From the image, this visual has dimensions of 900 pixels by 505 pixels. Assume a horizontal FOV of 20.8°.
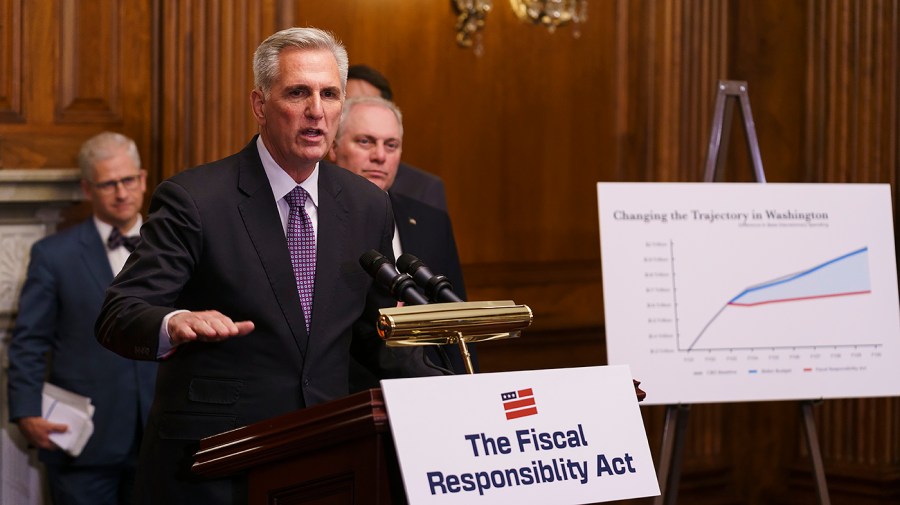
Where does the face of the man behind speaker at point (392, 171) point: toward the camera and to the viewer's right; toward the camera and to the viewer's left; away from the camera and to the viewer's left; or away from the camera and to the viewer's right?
toward the camera and to the viewer's left

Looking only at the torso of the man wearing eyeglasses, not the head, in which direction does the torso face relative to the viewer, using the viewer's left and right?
facing the viewer and to the right of the viewer

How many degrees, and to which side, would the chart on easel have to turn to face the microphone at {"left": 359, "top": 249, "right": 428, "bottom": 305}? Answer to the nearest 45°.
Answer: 0° — it already faces it

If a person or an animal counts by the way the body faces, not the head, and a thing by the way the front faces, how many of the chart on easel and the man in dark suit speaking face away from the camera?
0

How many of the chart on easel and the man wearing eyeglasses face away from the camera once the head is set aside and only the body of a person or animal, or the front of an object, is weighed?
0

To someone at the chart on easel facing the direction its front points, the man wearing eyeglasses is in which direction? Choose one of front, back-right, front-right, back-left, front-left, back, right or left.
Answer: right

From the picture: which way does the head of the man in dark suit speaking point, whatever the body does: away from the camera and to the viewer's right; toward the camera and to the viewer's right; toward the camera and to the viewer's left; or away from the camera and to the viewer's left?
toward the camera and to the viewer's right

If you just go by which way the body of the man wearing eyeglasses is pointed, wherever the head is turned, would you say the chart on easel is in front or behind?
in front

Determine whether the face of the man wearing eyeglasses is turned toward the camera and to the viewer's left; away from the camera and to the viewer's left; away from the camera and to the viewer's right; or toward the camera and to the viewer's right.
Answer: toward the camera and to the viewer's right
